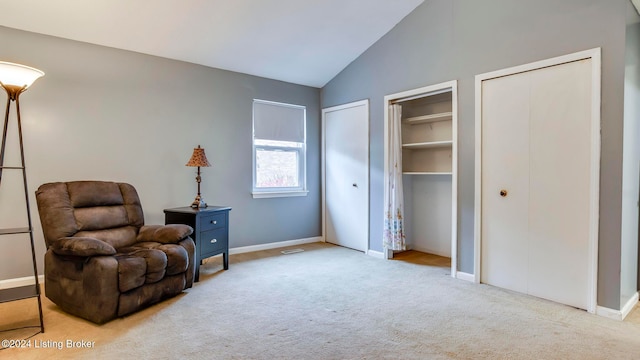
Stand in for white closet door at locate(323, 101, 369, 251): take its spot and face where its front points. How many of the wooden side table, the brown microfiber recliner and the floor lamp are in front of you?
3

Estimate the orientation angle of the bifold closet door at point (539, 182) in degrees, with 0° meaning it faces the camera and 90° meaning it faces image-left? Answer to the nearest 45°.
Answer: approximately 45°

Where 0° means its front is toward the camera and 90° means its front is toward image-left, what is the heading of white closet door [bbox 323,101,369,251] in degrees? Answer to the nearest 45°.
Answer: approximately 45°

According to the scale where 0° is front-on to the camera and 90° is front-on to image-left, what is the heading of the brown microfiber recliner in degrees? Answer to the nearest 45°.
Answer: approximately 315°

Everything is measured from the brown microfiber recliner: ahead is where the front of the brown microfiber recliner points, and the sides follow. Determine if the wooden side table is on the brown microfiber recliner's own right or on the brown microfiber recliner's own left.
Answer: on the brown microfiber recliner's own left

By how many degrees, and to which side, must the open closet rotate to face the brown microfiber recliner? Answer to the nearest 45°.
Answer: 0° — it already faces it

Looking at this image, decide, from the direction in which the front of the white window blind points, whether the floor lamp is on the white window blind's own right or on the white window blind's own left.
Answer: on the white window blind's own right
